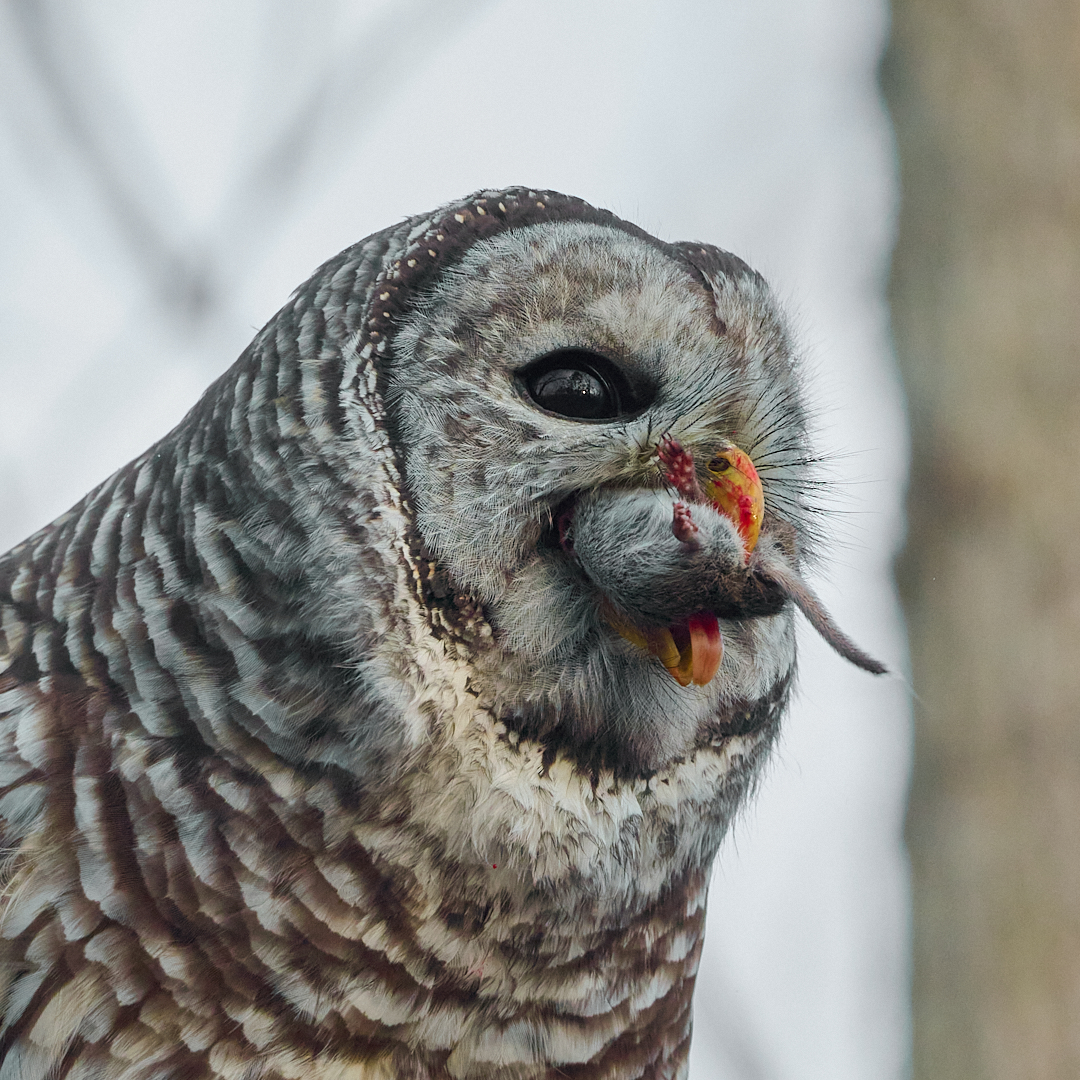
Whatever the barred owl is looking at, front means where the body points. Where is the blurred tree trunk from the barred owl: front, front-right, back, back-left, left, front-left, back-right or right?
left

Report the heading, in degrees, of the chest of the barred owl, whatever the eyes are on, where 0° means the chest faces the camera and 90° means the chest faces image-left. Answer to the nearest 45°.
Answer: approximately 315°
